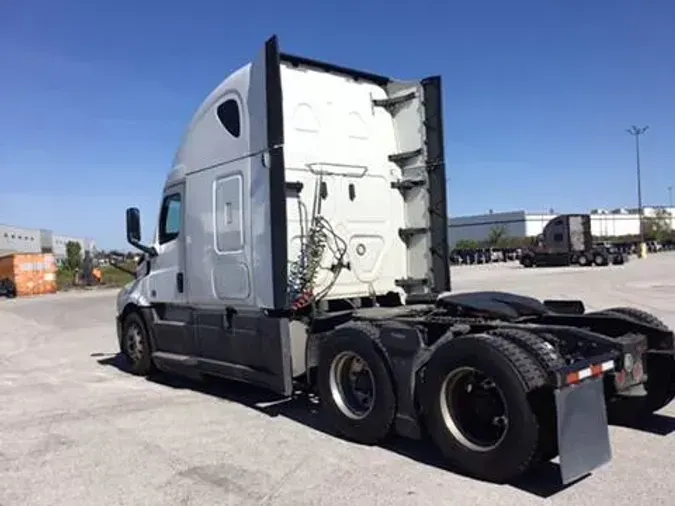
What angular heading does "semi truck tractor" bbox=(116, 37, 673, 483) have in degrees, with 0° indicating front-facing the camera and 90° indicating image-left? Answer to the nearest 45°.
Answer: approximately 135°

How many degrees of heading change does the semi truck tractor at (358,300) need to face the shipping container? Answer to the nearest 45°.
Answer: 0° — it already faces it
